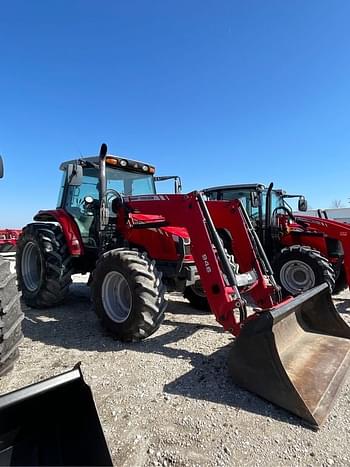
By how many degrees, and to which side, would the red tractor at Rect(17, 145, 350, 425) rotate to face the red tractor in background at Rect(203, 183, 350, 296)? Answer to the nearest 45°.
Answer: approximately 90° to its left

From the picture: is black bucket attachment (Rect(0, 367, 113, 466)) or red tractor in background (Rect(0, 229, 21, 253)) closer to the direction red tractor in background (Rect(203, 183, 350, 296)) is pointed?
the black bucket attachment

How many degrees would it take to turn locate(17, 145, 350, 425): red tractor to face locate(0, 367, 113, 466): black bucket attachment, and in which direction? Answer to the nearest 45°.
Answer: approximately 45° to its right

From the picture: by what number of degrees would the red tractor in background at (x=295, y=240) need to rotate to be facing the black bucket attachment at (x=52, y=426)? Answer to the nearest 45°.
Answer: approximately 45° to its right

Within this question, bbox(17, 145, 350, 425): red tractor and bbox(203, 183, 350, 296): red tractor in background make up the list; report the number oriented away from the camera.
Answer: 0

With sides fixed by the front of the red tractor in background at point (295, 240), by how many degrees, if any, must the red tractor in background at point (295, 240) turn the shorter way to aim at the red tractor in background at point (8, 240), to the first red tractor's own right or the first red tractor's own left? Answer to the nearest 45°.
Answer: approximately 135° to the first red tractor's own right

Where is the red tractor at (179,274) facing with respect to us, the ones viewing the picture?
facing the viewer and to the right of the viewer

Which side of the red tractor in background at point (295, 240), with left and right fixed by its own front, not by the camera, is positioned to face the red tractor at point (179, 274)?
right
